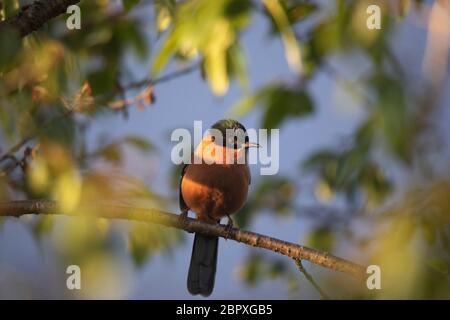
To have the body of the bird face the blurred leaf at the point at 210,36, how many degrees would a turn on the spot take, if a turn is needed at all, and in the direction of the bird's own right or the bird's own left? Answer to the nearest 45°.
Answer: approximately 45° to the bird's own right

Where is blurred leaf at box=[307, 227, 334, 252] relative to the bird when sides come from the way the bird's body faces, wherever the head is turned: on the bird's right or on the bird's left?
on the bird's left

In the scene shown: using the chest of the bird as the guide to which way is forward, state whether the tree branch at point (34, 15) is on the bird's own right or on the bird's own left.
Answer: on the bird's own right

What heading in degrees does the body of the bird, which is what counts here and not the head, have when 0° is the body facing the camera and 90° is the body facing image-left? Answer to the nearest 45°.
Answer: approximately 315°
